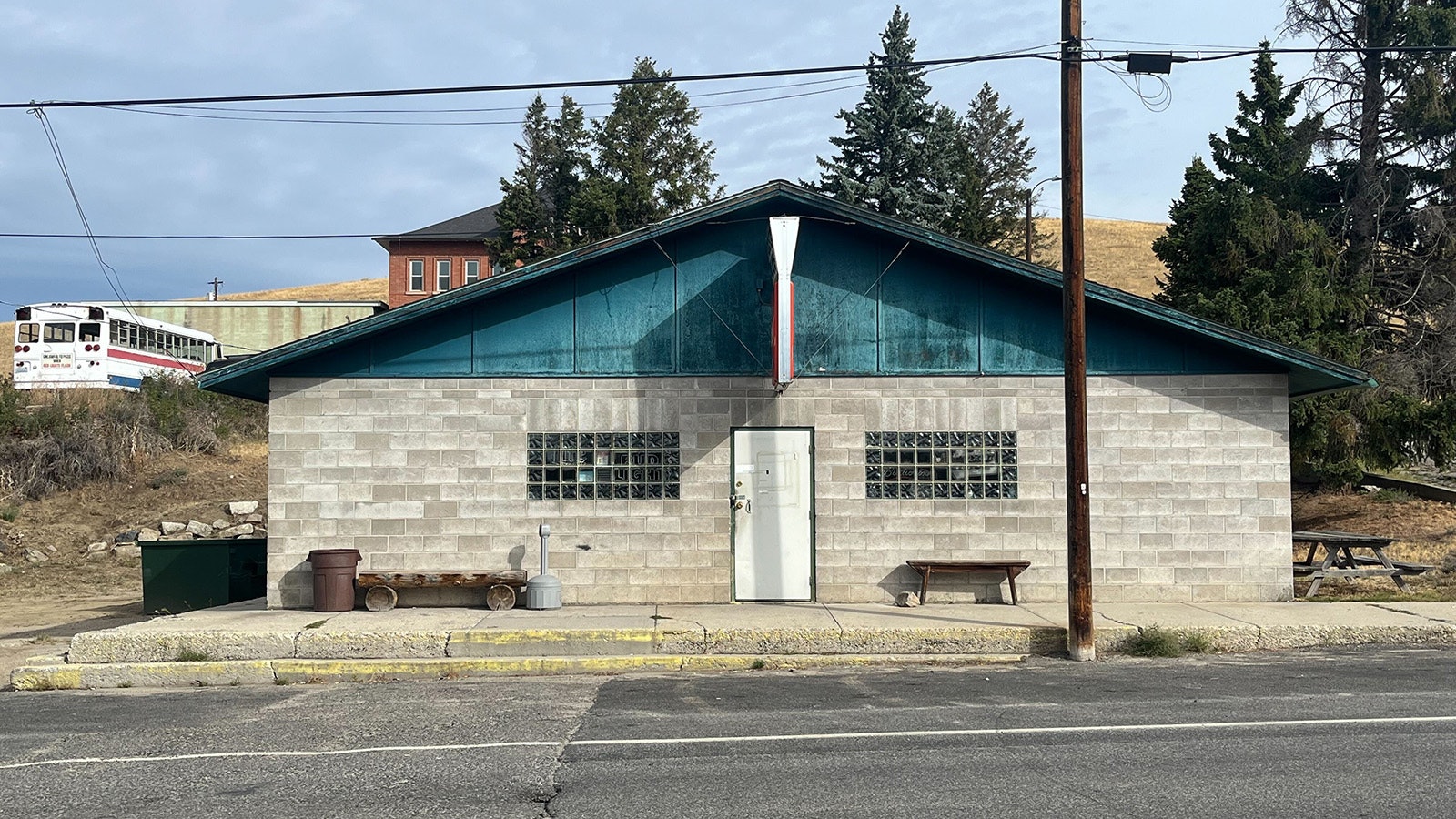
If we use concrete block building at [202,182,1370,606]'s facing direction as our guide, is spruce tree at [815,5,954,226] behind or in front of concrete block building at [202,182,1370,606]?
behind

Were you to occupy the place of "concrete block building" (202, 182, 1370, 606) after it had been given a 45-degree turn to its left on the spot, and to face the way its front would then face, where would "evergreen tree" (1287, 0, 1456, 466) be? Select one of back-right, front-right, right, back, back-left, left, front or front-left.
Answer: left

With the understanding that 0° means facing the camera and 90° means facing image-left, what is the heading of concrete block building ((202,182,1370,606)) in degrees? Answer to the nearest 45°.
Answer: approximately 0°
